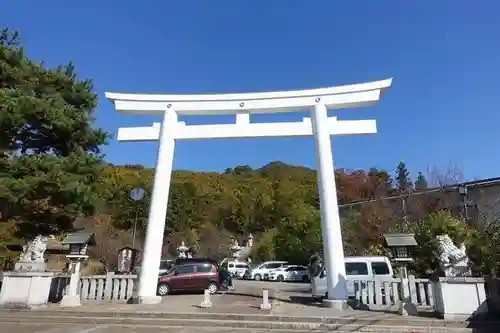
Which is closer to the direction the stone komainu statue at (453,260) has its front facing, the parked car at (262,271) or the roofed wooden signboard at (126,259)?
the roofed wooden signboard

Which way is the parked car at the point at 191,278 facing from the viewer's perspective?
to the viewer's left

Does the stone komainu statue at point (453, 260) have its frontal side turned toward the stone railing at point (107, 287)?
yes

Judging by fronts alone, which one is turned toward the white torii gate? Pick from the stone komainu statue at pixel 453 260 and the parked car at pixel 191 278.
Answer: the stone komainu statue

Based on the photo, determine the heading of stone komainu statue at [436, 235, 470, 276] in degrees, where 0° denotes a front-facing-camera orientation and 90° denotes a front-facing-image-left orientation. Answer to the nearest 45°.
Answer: approximately 90°

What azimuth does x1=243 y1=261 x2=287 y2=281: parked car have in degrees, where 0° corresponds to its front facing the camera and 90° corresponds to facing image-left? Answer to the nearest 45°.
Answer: approximately 45°

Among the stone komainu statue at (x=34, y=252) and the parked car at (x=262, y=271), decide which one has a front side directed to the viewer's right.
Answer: the stone komainu statue

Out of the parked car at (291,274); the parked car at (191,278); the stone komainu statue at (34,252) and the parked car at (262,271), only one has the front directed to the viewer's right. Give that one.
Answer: the stone komainu statue

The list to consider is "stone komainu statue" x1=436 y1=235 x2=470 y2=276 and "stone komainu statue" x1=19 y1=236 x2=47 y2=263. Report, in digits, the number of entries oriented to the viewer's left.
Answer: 1

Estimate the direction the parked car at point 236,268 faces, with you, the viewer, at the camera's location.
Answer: facing the viewer and to the left of the viewer

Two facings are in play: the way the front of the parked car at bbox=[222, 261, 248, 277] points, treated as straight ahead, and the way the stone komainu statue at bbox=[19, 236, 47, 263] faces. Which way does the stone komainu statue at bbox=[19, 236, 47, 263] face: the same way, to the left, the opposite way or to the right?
the opposite way

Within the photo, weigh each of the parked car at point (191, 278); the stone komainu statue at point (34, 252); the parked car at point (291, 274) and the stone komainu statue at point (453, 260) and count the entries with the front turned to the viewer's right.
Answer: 1

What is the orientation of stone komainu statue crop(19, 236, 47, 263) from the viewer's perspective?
to the viewer's right

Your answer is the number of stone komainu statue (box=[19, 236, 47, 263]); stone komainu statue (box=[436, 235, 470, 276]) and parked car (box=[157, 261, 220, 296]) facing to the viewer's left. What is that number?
2
